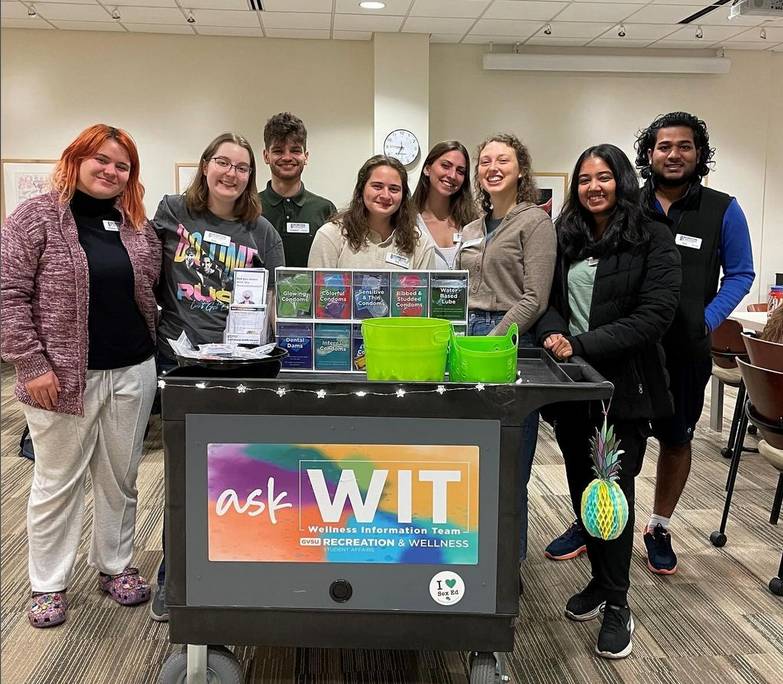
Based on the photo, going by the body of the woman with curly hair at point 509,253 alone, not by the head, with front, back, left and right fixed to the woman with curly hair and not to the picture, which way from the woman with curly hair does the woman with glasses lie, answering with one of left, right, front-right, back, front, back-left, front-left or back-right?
front-right

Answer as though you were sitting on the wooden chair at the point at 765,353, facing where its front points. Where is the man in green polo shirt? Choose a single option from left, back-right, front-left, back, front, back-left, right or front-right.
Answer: back-left

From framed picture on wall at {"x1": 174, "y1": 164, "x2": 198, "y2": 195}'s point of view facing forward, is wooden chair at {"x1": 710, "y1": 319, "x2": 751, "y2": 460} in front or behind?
in front
